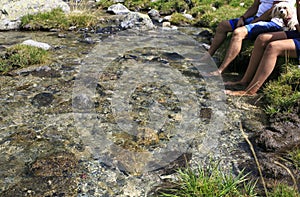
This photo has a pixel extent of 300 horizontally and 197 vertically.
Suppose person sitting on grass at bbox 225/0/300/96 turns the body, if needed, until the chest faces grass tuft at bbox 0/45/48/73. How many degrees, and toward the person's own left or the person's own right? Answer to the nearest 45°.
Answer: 0° — they already face it

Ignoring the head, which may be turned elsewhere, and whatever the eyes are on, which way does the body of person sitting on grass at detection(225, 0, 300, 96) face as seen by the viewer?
to the viewer's left

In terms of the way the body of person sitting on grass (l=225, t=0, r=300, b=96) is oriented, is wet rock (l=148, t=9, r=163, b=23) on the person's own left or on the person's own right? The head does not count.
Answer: on the person's own right

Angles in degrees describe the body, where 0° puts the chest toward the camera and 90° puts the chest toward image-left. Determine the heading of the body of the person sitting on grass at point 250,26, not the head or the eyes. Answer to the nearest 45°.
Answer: approximately 45°

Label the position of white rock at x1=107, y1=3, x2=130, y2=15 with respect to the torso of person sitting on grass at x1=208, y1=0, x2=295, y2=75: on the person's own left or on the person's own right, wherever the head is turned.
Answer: on the person's own right

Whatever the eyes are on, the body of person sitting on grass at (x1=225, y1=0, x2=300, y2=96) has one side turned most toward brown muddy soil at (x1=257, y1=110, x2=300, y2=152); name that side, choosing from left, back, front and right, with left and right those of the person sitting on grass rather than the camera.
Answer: left
